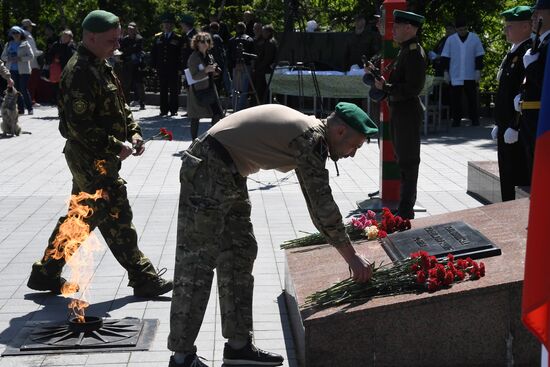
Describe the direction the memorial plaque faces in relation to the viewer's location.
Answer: facing to the left of the viewer

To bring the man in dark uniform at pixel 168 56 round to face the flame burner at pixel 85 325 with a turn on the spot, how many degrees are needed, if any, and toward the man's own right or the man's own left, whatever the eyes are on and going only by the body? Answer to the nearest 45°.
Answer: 0° — they already face it

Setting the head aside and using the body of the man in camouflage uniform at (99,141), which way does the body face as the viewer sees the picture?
to the viewer's right

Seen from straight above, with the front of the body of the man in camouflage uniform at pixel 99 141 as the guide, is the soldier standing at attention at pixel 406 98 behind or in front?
in front

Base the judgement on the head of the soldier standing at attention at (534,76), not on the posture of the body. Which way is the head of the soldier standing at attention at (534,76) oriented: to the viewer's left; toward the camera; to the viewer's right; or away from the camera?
to the viewer's left

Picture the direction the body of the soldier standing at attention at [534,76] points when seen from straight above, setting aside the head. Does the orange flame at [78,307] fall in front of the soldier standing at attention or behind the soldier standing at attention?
in front

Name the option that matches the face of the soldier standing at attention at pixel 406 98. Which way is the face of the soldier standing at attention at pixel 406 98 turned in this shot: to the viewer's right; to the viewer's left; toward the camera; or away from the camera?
to the viewer's left

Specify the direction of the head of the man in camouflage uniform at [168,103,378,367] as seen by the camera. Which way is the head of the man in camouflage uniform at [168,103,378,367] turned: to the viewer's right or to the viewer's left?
to the viewer's right

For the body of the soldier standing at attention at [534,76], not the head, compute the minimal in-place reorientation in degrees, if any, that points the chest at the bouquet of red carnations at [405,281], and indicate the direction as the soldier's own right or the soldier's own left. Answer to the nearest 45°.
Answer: approximately 90° to the soldier's own left

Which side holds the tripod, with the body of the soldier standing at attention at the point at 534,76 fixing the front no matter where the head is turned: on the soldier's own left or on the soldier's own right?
on the soldier's own right

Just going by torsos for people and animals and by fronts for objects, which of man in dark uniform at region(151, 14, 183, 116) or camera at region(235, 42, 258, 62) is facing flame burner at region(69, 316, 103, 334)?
the man in dark uniform

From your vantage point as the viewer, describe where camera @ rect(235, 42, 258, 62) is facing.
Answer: facing to the right of the viewer
